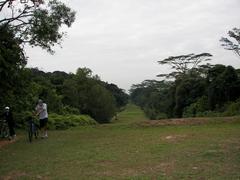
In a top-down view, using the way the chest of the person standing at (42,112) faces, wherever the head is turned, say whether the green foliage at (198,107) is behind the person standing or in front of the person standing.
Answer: behind

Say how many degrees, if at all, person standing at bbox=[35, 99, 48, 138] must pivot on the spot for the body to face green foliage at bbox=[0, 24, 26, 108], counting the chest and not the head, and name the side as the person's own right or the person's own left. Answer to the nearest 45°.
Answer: approximately 135° to the person's own right

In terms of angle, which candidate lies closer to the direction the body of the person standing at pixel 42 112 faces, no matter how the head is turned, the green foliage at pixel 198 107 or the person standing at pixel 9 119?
the person standing

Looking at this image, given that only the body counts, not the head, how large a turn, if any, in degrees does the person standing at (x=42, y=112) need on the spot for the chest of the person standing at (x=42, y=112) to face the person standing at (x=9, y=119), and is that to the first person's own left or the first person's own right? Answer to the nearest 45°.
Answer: approximately 45° to the first person's own right
